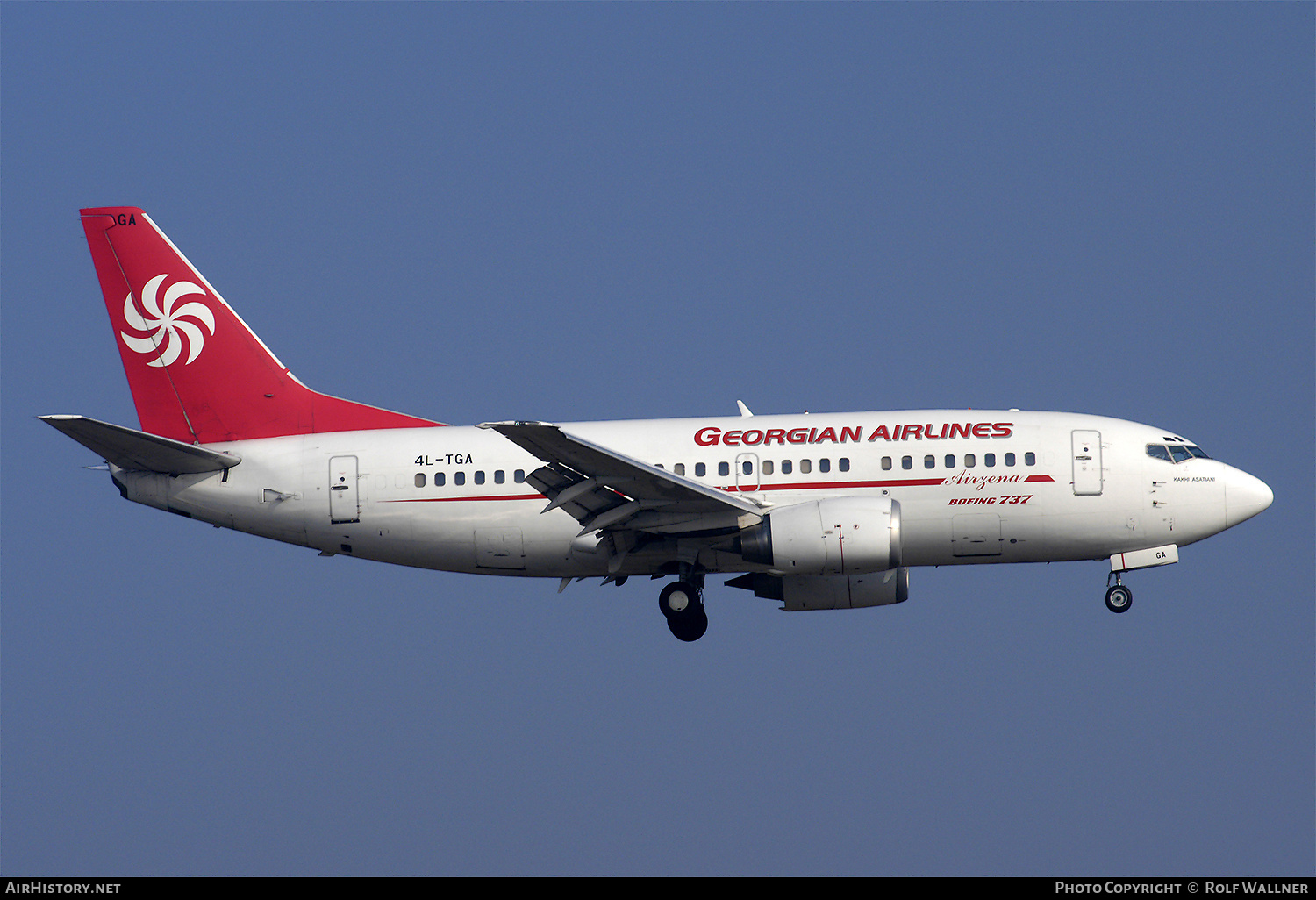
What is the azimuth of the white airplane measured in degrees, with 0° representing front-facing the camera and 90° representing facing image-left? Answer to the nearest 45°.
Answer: approximately 270°
